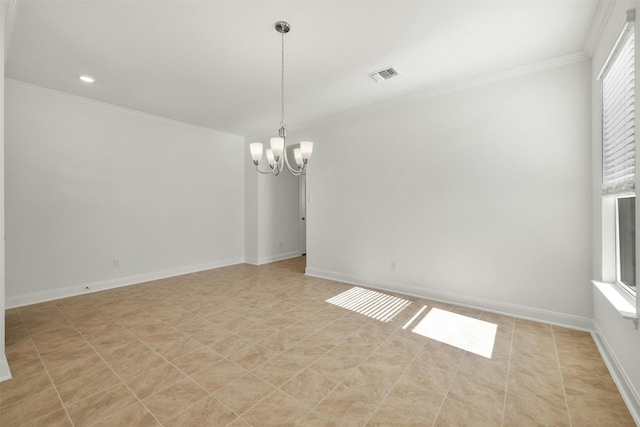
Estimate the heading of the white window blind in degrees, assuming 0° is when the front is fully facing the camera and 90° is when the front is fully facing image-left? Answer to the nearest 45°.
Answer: approximately 90°
